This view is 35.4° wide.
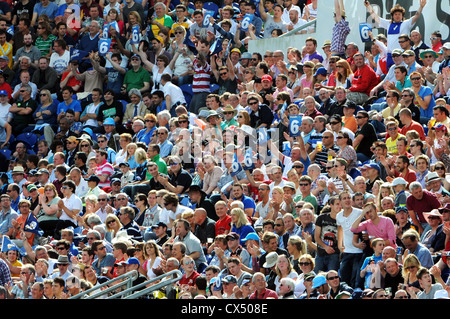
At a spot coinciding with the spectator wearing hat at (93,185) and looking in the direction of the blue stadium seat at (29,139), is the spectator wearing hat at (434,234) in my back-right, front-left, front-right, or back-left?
back-right

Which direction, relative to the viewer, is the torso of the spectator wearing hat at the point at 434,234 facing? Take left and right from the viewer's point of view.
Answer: facing the viewer and to the left of the viewer

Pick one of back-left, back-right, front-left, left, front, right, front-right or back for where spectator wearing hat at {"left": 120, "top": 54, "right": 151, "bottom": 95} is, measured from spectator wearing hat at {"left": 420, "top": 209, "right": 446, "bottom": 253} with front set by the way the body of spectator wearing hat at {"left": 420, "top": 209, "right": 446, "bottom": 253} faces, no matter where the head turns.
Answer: right

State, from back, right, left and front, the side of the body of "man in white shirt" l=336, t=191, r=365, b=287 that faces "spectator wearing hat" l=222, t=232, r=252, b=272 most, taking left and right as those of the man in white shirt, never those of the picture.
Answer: right

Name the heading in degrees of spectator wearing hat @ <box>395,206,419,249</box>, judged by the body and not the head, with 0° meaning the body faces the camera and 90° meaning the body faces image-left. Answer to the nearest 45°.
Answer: approximately 45°

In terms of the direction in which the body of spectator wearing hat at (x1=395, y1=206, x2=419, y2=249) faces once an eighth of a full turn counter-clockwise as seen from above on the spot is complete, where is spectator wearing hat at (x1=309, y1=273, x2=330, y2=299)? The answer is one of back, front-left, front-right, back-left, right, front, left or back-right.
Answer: front-right

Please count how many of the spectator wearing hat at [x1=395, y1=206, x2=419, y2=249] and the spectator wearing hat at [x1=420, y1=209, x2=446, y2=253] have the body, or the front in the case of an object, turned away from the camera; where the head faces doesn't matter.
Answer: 0

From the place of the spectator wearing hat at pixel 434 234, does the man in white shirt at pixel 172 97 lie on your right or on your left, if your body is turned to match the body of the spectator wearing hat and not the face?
on your right

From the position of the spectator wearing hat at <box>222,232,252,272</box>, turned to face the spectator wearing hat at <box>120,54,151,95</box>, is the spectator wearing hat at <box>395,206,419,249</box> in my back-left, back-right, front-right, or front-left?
back-right

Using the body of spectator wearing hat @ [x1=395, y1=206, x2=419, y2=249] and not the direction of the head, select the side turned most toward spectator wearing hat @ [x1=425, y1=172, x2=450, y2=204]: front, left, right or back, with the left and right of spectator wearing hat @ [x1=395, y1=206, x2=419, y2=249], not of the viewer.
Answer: back

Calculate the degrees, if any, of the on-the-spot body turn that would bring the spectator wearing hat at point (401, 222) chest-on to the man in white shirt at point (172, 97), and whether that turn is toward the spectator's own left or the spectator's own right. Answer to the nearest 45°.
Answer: approximately 90° to the spectator's own right

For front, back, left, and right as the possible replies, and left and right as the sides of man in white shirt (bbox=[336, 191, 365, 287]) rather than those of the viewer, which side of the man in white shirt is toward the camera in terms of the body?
front

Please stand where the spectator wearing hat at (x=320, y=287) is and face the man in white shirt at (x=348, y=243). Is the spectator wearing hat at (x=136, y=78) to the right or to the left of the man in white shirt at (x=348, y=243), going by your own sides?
left
